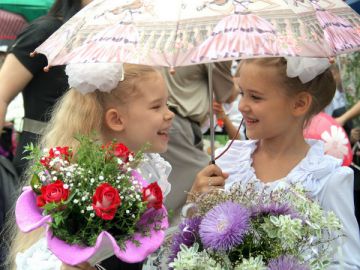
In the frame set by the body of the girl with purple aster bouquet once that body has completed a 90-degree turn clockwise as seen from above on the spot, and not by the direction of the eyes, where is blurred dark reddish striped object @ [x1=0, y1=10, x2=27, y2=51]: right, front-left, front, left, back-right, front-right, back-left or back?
front

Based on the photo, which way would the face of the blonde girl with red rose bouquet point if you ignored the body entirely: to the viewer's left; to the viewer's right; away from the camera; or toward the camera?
to the viewer's right

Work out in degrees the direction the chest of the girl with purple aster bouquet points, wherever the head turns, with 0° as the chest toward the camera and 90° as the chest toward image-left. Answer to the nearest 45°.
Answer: approximately 45°

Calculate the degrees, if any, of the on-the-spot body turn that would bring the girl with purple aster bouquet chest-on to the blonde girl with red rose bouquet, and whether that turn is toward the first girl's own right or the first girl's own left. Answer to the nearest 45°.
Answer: approximately 45° to the first girl's own right
